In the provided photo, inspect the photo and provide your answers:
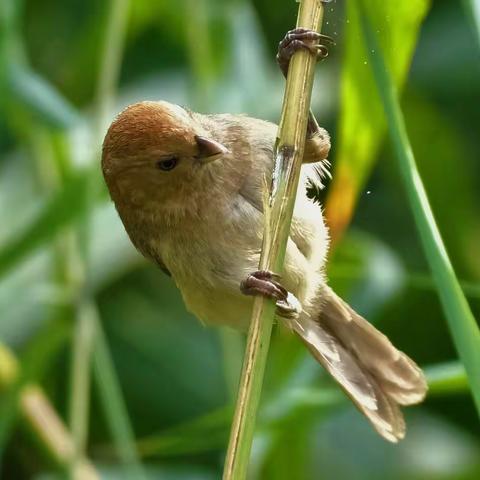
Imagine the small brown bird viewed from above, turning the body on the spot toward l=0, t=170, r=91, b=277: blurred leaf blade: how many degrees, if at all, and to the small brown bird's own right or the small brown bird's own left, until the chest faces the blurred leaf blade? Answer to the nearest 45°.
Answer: approximately 90° to the small brown bird's own right

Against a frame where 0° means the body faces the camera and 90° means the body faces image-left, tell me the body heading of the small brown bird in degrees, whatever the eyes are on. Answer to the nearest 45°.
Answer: approximately 45°

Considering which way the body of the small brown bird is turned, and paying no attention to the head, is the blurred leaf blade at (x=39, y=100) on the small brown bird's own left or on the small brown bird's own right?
on the small brown bird's own right
